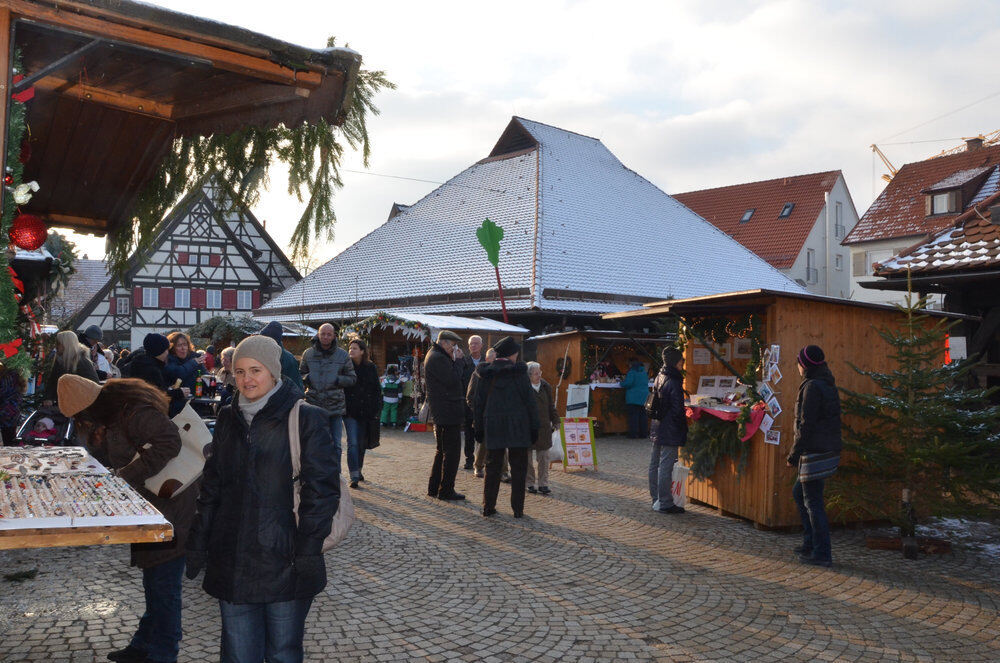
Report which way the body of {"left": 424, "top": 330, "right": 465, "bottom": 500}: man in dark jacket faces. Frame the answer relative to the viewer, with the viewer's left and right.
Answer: facing to the right of the viewer

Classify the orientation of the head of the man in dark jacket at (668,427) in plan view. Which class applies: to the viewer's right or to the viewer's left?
to the viewer's right

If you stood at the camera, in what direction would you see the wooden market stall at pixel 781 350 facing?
facing the viewer and to the left of the viewer

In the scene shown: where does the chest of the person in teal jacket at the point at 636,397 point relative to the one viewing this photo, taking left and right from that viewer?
facing away from the viewer

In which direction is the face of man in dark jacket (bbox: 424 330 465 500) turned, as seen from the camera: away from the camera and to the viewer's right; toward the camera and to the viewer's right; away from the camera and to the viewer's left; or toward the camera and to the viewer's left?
toward the camera and to the viewer's right

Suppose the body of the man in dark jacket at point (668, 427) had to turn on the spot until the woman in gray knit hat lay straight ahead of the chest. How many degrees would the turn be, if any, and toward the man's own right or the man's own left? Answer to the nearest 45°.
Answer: approximately 90° to the man's own right

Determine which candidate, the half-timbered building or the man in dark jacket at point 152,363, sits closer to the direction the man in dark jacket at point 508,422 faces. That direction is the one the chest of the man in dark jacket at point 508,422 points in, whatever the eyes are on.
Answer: the half-timbered building

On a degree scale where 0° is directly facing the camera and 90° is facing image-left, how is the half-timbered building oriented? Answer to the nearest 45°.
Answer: approximately 0°

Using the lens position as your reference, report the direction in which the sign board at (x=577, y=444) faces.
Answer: facing the viewer

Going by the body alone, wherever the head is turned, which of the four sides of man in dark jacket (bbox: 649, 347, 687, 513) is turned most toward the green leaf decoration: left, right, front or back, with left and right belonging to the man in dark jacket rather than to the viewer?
left

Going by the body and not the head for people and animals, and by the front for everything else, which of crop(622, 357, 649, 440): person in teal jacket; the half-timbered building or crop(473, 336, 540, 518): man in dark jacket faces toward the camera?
the half-timbered building

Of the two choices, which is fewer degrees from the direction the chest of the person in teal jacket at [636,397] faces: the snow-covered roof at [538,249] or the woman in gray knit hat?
the snow-covered roof

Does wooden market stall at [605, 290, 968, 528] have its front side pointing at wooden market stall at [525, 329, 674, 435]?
no

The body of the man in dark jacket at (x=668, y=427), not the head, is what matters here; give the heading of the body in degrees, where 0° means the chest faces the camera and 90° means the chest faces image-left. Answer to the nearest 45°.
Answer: approximately 270°

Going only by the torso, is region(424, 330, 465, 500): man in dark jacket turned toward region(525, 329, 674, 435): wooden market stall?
no

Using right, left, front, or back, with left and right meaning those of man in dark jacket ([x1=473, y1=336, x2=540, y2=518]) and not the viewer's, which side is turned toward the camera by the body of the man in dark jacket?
back

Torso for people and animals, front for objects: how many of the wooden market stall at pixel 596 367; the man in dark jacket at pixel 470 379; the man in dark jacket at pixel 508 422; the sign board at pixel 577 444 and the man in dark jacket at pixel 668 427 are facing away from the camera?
1

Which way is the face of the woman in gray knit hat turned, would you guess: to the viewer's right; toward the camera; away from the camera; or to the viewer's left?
toward the camera

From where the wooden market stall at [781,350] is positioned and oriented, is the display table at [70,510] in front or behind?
in front

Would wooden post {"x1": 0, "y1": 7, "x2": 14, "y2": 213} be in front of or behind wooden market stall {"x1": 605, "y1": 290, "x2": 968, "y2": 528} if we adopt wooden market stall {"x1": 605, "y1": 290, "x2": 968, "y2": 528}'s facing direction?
in front
